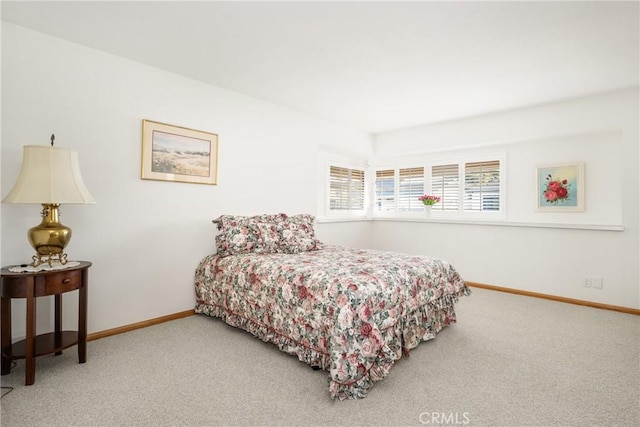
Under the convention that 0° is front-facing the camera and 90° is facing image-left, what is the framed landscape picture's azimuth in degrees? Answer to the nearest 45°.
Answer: approximately 315°

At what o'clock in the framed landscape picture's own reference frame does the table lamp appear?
The table lamp is roughly at 3 o'clock from the framed landscape picture.

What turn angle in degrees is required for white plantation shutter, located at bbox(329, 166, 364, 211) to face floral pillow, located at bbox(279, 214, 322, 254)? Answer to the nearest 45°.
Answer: approximately 45° to its right

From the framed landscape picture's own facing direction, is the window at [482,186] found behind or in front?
in front

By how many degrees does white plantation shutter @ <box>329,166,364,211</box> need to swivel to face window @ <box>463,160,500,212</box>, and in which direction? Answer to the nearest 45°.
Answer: approximately 45° to its left

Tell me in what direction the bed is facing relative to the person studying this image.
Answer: facing the viewer and to the right of the viewer

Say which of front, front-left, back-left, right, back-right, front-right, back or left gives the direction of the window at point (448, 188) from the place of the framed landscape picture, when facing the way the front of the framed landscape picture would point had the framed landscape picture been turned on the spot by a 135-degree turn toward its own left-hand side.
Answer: right

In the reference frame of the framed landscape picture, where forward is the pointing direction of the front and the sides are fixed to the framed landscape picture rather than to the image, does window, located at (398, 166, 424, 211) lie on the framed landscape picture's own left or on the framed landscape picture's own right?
on the framed landscape picture's own left

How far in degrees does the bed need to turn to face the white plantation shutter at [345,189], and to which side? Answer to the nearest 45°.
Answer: approximately 135° to its left

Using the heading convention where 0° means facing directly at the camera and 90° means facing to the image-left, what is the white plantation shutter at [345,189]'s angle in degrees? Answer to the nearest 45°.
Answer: approximately 315°
